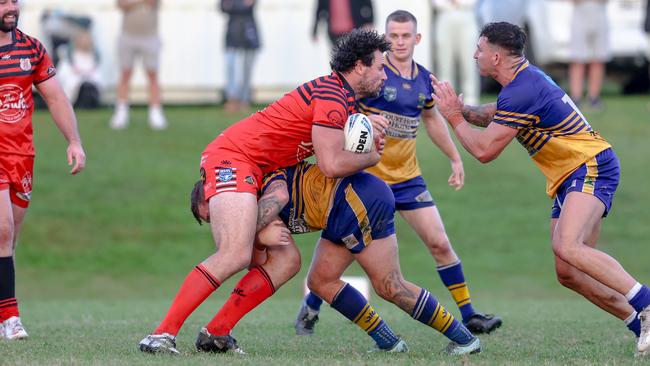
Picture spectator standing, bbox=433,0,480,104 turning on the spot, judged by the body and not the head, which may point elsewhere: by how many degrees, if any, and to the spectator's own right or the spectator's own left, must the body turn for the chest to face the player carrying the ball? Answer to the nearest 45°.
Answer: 0° — they already face them

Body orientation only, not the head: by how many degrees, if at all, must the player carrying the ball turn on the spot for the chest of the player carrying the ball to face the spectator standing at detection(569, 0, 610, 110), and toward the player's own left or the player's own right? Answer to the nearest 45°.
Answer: approximately 45° to the player's own left

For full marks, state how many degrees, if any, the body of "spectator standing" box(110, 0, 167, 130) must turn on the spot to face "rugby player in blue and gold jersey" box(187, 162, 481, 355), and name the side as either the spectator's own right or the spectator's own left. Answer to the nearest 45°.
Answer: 0° — they already face them

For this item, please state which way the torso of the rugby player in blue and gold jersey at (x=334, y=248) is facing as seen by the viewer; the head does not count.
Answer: to the viewer's left

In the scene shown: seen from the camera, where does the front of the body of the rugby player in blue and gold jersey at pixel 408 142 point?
toward the camera

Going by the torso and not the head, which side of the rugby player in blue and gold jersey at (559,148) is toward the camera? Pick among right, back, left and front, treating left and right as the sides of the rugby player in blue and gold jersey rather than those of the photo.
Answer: left

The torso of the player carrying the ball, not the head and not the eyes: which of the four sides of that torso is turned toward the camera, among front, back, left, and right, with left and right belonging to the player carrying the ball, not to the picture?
right

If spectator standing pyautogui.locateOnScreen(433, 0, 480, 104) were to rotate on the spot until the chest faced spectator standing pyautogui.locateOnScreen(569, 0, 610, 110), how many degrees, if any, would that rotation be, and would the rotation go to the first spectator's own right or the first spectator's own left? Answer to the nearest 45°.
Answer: approximately 90° to the first spectator's own left

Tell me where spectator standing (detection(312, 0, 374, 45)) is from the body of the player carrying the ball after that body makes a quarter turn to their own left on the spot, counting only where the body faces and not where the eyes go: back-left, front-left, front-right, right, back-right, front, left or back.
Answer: front

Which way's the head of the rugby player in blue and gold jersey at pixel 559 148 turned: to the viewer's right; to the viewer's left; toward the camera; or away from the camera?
to the viewer's left

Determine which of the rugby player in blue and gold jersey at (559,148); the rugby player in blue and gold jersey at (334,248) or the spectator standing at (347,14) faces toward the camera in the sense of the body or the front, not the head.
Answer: the spectator standing

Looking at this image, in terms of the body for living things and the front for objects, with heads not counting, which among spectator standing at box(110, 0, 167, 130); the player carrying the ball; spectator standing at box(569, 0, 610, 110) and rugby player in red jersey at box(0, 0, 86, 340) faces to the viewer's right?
the player carrying the ball

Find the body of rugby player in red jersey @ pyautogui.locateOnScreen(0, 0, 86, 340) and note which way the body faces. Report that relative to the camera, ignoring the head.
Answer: toward the camera

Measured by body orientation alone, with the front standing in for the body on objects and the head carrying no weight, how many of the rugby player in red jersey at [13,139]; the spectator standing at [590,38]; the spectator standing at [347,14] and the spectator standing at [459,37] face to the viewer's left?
0

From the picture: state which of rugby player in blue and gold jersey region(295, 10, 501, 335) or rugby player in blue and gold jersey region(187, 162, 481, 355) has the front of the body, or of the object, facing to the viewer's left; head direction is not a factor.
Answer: rugby player in blue and gold jersey region(187, 162, 481, 355)

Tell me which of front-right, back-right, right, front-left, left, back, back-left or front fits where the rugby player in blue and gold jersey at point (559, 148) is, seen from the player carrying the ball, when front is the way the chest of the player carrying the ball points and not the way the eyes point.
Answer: front

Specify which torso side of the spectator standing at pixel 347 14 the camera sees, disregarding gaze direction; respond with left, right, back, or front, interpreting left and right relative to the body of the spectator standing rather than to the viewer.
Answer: front

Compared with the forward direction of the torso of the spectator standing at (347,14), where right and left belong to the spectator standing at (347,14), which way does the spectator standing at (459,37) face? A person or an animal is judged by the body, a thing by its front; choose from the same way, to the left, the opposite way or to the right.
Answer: the same way

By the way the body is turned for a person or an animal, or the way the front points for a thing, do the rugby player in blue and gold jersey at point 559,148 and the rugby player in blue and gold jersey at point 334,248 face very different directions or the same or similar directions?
same or similar directions

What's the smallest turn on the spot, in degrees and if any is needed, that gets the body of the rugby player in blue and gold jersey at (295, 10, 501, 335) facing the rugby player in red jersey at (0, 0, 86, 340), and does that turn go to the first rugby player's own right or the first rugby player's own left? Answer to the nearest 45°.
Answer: approximately 90° to the first rugby player's own right

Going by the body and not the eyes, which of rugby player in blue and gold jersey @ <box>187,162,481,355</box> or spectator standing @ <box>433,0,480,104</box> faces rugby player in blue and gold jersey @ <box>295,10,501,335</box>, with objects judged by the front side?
the spectator standing

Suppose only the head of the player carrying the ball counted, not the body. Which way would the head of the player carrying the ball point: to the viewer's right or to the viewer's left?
to the viewer's right
